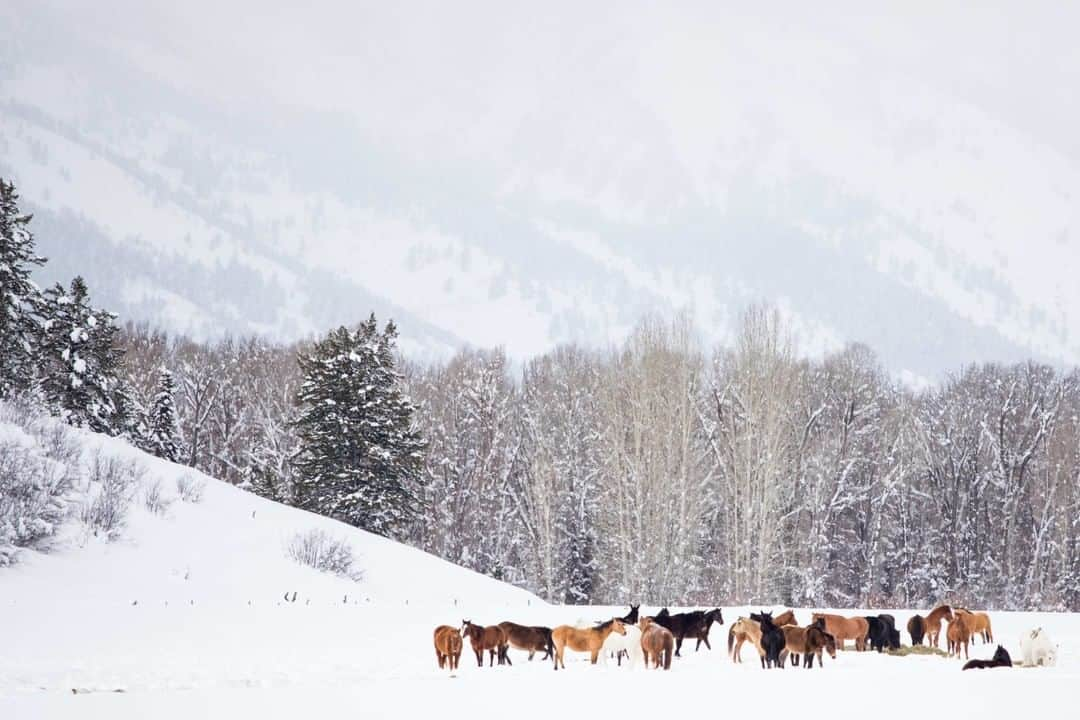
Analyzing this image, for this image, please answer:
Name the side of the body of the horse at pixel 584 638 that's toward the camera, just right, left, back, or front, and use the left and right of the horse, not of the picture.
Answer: right

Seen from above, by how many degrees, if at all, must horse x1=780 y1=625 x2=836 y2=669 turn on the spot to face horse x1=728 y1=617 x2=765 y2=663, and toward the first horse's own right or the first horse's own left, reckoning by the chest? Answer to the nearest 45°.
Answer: approximately 180°

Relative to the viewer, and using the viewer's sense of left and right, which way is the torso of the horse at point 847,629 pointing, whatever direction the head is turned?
facing to the left of the viewer

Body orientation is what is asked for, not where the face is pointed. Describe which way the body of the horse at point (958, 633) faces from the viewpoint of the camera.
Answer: away from the camera

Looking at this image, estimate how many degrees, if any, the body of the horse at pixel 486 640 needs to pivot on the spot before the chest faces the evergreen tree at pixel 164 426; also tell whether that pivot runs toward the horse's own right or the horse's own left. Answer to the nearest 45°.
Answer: approximately 90° to the horse's own right

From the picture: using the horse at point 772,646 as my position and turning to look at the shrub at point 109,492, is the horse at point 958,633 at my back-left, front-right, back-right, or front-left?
back-right

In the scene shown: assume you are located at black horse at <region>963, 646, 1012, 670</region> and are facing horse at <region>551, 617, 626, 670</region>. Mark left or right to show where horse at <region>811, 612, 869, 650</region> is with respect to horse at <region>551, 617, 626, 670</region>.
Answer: right
